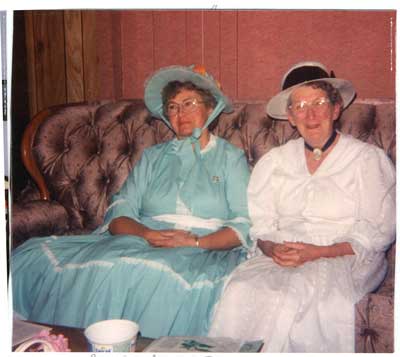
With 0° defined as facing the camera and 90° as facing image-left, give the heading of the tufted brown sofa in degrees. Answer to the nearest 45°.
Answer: approximately 0°
